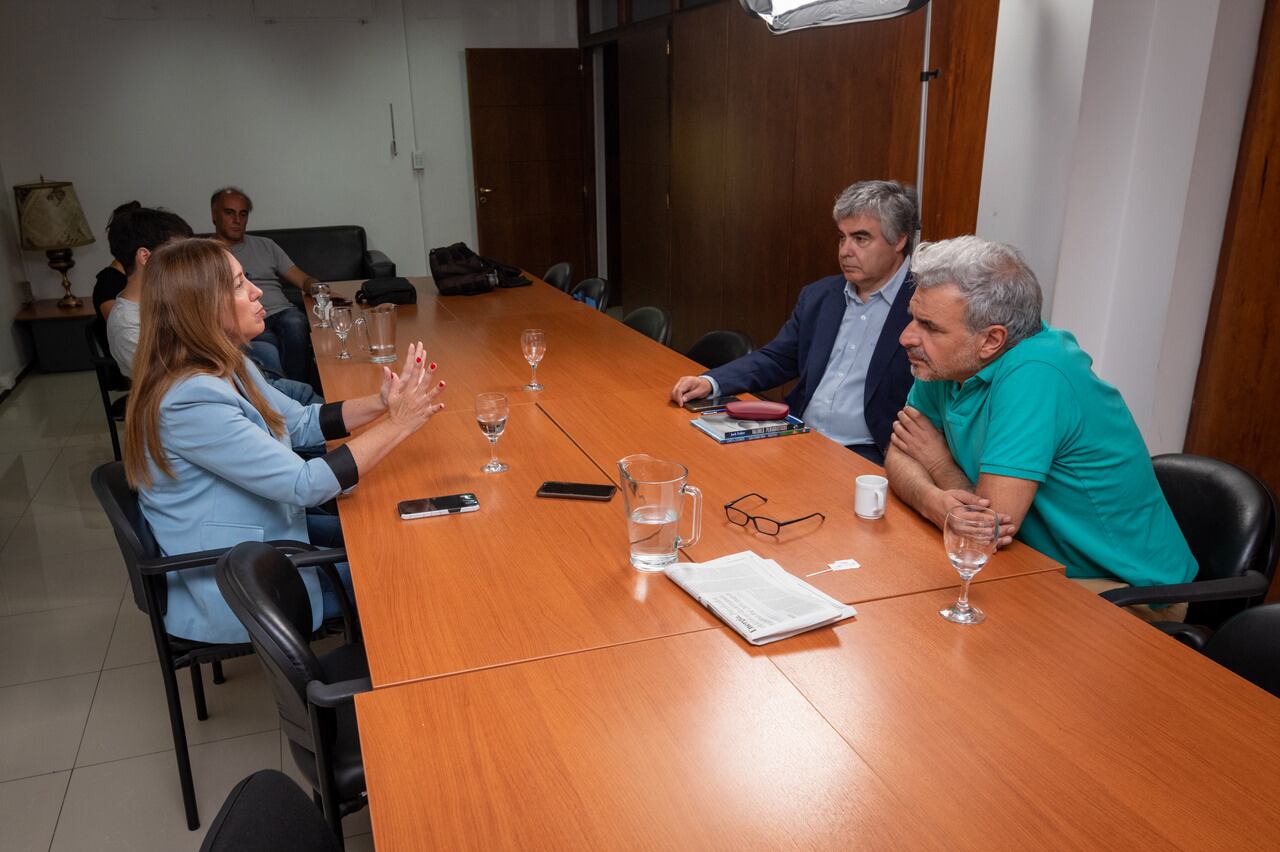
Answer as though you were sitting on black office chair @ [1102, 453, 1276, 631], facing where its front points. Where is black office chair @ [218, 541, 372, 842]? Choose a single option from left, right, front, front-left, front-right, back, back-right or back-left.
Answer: front

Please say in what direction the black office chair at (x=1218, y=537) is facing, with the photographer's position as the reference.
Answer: facing the viewer and to the left of the viewer

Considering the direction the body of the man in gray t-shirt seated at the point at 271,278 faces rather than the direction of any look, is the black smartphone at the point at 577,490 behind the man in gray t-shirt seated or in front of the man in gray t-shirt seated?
in front

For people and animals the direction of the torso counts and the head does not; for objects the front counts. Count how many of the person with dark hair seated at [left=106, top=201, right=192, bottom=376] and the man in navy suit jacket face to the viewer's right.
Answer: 1

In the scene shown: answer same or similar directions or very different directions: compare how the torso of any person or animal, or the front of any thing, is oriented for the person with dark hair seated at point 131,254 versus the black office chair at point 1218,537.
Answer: very different directions

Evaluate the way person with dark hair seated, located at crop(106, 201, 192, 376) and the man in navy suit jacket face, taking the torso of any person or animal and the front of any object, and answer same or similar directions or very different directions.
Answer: very different directions

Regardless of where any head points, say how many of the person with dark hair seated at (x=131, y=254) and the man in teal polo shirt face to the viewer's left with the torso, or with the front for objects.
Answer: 1

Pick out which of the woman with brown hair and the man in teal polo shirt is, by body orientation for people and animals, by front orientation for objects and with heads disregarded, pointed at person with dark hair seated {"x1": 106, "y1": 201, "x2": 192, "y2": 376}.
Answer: the man in teal polo shirt

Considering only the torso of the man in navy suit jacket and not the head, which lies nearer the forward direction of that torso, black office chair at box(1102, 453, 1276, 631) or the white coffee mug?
the white coffee mug

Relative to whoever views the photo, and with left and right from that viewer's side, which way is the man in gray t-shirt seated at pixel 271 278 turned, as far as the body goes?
facing the viewer and to the right of the viewer

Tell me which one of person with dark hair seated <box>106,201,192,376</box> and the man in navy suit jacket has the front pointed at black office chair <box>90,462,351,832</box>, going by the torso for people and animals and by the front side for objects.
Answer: the man in navy suit jacket

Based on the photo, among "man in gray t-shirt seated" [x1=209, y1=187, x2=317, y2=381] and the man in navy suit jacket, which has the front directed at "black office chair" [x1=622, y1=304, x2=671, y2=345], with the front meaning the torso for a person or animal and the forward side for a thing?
the man in gray t-shirt seated

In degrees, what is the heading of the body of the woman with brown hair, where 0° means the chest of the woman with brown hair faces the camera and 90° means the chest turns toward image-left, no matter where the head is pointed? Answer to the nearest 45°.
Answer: approximately 270°

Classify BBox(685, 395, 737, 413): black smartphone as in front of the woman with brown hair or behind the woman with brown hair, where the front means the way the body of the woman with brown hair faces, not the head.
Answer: in front

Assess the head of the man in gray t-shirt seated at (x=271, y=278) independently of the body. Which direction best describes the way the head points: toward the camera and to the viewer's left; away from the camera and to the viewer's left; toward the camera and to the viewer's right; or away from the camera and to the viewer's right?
toward the camera and to the viewer's right

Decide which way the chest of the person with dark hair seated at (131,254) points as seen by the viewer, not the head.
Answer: to the viewer's right

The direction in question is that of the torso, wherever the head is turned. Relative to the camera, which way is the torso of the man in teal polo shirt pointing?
to the viewer's left
